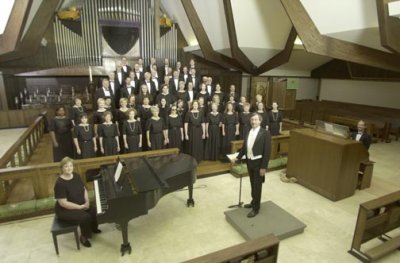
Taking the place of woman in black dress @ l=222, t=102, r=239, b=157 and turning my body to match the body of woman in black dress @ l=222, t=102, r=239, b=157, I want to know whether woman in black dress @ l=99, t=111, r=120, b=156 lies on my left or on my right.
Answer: on my right

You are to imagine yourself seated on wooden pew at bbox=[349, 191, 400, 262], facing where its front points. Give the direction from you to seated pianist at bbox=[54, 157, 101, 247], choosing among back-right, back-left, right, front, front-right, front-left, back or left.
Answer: left

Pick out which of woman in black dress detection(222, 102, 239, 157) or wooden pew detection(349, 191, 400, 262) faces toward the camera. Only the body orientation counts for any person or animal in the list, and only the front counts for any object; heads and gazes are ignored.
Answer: the woman in black dress

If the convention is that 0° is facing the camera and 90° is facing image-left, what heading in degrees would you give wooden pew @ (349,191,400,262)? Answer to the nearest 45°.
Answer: approximately 135°

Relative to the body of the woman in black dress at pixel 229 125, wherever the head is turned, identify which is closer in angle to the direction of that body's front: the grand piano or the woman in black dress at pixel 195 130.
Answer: the grand piano

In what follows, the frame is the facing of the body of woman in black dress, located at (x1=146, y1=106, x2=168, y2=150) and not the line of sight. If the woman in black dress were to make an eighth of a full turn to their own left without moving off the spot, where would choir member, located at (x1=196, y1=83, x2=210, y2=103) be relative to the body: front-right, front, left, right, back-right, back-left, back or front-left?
left

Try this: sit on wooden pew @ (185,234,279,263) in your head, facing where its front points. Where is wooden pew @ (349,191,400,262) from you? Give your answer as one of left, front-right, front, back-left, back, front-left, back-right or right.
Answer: right

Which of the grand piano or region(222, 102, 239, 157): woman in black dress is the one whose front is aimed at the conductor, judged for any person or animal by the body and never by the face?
the woman in black dress

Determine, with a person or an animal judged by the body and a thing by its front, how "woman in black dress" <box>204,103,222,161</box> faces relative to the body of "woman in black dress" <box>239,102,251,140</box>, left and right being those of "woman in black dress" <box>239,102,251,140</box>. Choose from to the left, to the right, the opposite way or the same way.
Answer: the same way

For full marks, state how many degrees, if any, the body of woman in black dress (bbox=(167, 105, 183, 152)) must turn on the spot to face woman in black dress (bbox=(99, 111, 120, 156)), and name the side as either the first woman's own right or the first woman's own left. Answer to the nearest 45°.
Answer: approximately 45° to the first woman's own right

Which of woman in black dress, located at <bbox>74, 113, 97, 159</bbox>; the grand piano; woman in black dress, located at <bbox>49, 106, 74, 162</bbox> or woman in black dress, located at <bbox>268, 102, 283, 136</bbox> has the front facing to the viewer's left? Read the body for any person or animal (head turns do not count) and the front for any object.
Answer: the grand piano

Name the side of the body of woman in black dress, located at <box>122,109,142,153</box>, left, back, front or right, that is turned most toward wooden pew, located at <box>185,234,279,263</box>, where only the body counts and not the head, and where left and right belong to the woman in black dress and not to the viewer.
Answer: front

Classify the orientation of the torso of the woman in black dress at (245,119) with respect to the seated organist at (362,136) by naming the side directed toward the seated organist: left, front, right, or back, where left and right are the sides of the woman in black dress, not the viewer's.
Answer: left

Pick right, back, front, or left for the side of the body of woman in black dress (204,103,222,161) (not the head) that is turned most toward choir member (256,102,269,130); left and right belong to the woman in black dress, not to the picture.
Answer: left

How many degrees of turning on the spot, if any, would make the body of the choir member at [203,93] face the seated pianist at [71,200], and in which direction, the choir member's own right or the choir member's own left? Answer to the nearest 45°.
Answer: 0° — they already face them

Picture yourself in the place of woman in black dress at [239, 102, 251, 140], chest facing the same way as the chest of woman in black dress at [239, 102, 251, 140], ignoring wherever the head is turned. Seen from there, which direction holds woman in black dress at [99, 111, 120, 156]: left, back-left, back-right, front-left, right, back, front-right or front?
front-right

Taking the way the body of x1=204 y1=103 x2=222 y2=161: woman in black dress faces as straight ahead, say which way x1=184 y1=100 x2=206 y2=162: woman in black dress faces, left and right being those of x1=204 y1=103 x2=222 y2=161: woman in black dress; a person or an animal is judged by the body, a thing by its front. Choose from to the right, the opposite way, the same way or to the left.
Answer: the same way

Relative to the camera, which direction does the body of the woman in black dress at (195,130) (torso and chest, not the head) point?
toward the camera

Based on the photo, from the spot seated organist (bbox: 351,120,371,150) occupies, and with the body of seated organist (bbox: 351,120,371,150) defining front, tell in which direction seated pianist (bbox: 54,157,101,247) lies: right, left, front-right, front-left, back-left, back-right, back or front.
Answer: front
